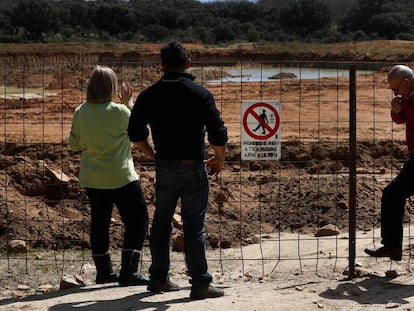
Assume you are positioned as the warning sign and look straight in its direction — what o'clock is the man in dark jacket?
The man in dark jacket is roughly at 1 o'clock from the warning sign.

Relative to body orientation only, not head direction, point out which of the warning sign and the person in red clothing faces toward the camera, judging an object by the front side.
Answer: the warning sign

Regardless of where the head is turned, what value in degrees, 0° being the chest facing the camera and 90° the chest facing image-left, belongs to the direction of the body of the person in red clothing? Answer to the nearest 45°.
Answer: approximately 90°

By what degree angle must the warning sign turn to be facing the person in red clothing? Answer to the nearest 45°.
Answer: approximately 90° to its left

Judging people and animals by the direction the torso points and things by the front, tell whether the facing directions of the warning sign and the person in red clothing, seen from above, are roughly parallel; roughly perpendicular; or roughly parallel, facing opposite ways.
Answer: roughly perpendicular

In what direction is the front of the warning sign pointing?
toward the camera

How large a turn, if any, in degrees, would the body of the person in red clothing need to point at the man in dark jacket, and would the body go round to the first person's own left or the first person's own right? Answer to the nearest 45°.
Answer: approximately 45° to the first person's own left

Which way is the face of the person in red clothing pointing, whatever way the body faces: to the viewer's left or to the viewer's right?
to the viewer's left

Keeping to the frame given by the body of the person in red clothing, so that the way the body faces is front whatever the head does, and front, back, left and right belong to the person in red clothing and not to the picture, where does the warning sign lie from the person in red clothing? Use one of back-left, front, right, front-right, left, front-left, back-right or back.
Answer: front
